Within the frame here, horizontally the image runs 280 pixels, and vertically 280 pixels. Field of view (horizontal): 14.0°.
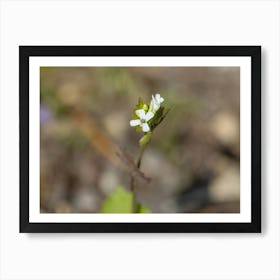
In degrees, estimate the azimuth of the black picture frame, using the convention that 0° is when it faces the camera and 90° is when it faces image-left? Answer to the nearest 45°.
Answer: approximately 0°
